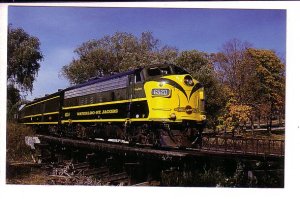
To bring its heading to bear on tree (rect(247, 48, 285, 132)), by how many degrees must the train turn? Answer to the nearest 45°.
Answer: approximately 45° to its left

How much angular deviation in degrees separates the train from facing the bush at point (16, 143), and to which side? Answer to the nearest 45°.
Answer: approximately 135° to its right

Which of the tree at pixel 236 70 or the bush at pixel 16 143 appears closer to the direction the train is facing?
the tree

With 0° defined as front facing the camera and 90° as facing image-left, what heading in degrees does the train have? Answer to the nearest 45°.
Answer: approximately 315°

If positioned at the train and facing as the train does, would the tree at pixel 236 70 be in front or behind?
in front
